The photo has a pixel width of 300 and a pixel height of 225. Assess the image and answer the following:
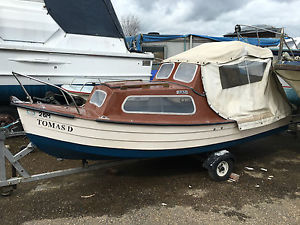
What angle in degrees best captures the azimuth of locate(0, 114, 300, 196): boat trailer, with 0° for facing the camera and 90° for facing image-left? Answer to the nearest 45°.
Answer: approximately 45°
